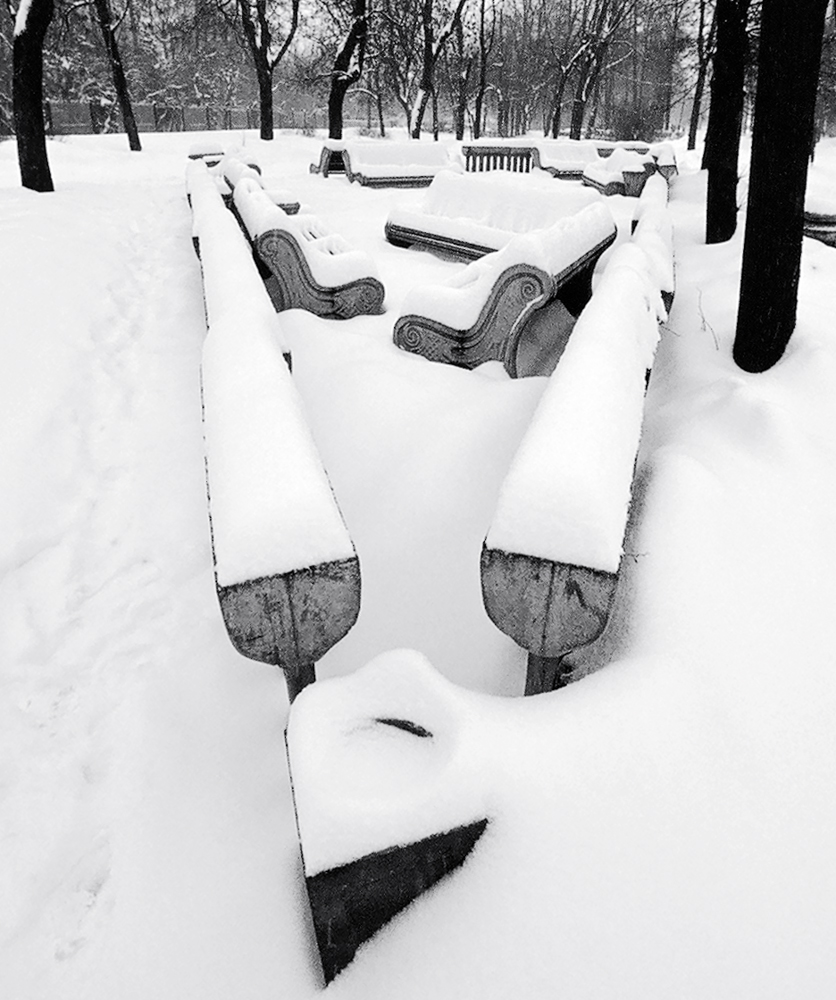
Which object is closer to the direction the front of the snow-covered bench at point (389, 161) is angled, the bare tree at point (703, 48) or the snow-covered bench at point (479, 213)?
the snow-covered bench

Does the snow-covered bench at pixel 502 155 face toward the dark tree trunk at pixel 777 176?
no

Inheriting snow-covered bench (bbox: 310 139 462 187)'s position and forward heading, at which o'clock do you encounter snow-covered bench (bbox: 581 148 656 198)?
snow-covered bench (bbox: 581 148 656 198) is roughly at 10 o'clock from snow-covered bench (bbox: 310 139 462 187).

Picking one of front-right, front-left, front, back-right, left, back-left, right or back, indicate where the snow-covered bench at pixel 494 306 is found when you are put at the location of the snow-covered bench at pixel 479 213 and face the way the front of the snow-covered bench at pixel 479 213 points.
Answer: front-left

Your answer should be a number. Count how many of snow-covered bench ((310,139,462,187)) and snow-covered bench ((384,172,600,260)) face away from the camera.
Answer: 0

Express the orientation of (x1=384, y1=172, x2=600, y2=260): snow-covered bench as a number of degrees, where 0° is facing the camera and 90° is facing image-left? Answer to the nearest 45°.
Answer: approximately 45°

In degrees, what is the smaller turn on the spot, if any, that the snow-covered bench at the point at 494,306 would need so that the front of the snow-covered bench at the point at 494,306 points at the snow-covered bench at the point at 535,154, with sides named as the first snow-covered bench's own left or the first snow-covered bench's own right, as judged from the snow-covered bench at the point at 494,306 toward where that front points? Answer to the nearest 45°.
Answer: approximately 45° to the first snow-covered bench's own right

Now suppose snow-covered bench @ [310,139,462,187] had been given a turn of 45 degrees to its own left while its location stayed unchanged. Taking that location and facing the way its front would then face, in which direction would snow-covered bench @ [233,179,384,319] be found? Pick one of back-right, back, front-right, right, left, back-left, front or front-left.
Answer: front-right

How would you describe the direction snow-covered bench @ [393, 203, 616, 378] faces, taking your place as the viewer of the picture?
facing away from the viewer and to the left of the viewer

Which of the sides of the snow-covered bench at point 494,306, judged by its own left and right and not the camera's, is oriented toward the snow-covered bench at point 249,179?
front

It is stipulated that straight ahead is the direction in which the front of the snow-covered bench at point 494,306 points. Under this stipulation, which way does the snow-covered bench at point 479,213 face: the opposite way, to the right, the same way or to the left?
to the left

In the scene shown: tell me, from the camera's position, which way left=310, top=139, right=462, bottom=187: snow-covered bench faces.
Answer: facing the viewer

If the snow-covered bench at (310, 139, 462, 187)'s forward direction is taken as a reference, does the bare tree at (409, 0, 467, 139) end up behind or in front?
behind
